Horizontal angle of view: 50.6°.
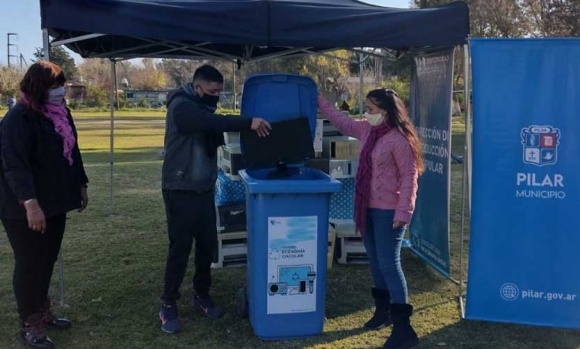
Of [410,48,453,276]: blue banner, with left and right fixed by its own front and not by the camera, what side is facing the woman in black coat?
front

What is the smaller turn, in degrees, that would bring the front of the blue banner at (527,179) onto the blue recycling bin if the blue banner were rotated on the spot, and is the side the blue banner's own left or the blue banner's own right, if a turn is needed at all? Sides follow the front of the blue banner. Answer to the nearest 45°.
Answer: approximately 45° to the blue banner's own right

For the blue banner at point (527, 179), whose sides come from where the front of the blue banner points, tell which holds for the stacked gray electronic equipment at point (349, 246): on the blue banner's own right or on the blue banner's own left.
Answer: on the blue banner's own right

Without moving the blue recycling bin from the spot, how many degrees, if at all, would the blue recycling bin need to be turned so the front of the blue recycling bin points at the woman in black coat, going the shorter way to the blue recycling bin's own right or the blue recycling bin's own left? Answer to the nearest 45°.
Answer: approximately 90° to the blue recycling bin's own right

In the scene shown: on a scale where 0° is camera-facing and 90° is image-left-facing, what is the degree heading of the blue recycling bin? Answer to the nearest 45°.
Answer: approximately 0°

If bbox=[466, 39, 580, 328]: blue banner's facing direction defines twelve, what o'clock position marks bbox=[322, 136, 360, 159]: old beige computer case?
The old beige computer case is roughly at 4 o'clock from the blue banner.

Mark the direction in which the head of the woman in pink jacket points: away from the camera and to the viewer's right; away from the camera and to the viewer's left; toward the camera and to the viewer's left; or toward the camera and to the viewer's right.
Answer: toward the camera and to the viewer's left

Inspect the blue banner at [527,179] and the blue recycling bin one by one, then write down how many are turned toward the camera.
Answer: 2

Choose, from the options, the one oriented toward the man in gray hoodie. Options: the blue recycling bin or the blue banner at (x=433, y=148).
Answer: the blue banner

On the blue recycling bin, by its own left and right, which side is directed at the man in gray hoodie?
right

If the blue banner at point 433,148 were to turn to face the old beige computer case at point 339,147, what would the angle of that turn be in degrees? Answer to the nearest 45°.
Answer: approximately 45° to its right
